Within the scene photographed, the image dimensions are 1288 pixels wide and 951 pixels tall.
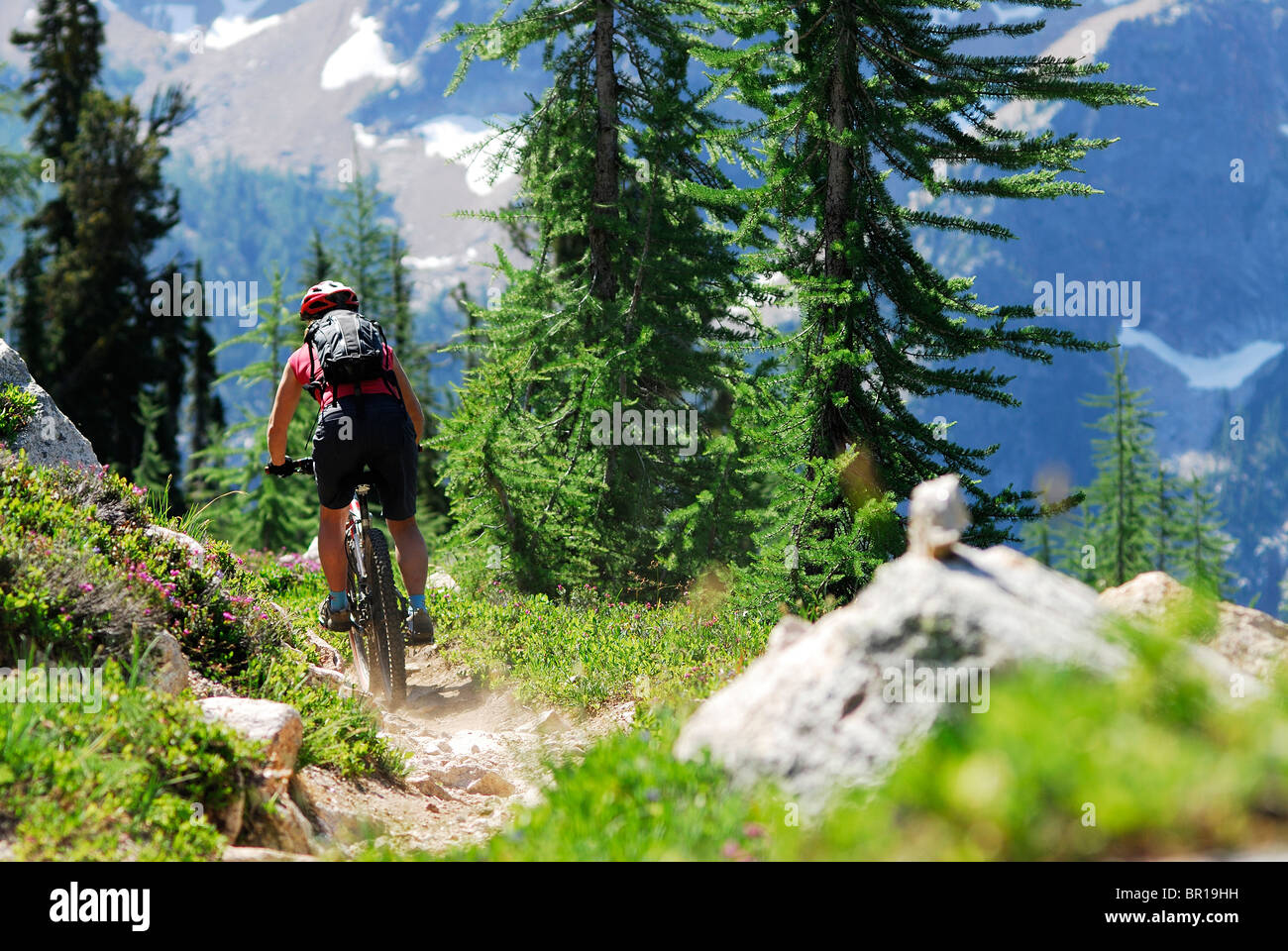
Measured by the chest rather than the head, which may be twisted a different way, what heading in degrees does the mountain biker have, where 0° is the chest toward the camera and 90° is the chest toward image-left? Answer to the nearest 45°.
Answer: approximately 180°

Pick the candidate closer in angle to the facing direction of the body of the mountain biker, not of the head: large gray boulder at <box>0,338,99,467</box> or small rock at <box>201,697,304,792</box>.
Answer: the large gray boulder

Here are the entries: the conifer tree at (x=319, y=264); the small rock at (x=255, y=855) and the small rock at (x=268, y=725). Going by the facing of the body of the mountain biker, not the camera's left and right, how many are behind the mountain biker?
2

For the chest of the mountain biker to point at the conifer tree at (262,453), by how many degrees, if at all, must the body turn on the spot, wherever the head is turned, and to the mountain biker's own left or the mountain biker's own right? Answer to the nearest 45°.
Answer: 0° — they already face it

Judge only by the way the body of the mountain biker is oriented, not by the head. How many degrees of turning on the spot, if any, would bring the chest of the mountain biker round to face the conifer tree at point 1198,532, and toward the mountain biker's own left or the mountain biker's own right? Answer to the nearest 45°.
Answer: approximately 45° to the mountain biker's own right

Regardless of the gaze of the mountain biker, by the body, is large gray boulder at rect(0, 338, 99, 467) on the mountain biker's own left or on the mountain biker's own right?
on the mountain biker's own left

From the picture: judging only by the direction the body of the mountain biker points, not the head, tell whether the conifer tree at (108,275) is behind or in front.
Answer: in front

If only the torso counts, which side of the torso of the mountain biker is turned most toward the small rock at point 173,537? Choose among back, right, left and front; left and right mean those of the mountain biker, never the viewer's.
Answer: left

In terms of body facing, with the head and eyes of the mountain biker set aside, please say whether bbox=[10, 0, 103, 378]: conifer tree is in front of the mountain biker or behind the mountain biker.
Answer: in front

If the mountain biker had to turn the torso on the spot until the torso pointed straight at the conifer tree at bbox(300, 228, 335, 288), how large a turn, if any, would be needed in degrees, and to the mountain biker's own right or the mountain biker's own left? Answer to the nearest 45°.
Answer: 0° — they already face it
